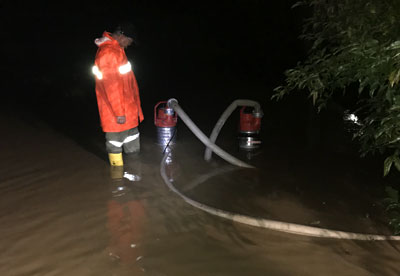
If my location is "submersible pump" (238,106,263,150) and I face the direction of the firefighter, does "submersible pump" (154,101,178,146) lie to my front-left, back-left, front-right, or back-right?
front-right

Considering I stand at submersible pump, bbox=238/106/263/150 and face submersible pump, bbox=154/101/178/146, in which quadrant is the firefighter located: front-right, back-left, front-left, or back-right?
front-left

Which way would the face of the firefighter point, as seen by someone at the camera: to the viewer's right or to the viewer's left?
to the viewer's right

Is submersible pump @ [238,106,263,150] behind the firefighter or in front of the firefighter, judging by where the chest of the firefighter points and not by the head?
in front

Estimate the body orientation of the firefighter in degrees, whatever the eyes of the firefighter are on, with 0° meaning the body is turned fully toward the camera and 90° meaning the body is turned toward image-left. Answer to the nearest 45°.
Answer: approximately 270°

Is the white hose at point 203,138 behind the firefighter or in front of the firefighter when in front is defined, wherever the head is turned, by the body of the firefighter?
in front

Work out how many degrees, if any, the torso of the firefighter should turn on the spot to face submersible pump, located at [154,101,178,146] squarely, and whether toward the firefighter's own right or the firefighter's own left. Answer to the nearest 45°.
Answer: approximately 45° to the firefighter's own left
